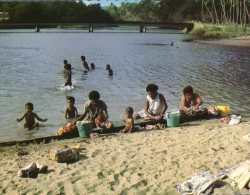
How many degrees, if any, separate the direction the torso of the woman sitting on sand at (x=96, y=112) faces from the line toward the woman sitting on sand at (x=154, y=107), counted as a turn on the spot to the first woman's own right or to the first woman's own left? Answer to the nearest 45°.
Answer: approximately 90° to the first woman's own left

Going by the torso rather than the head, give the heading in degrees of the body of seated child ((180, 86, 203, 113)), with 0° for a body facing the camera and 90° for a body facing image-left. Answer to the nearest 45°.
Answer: approximately 0°

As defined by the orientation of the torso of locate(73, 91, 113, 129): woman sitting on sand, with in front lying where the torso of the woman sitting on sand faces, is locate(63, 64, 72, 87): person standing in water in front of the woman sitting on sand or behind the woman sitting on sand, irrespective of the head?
behind

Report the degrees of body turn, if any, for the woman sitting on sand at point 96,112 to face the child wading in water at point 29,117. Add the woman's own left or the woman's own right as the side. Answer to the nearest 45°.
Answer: approximately 135° to the woman's own right

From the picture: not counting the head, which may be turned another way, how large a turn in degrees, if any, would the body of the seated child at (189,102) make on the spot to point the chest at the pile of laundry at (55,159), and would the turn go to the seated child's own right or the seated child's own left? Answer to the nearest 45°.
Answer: approximately 45° to the seated child's own right

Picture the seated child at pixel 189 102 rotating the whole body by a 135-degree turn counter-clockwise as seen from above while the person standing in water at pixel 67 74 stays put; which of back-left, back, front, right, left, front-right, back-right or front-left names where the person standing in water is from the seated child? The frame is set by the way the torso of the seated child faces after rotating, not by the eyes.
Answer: left

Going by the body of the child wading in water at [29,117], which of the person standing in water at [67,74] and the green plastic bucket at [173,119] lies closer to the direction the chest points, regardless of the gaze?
the green plastic bucket

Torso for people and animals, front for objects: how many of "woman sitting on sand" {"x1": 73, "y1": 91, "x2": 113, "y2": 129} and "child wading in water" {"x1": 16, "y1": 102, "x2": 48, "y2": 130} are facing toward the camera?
2

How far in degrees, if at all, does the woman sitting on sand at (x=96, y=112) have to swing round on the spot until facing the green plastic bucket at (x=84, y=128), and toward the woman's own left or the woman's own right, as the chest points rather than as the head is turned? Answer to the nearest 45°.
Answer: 0° — they already face it

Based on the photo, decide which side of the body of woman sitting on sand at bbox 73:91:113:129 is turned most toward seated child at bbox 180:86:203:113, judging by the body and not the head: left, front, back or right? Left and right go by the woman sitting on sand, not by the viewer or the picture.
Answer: left
